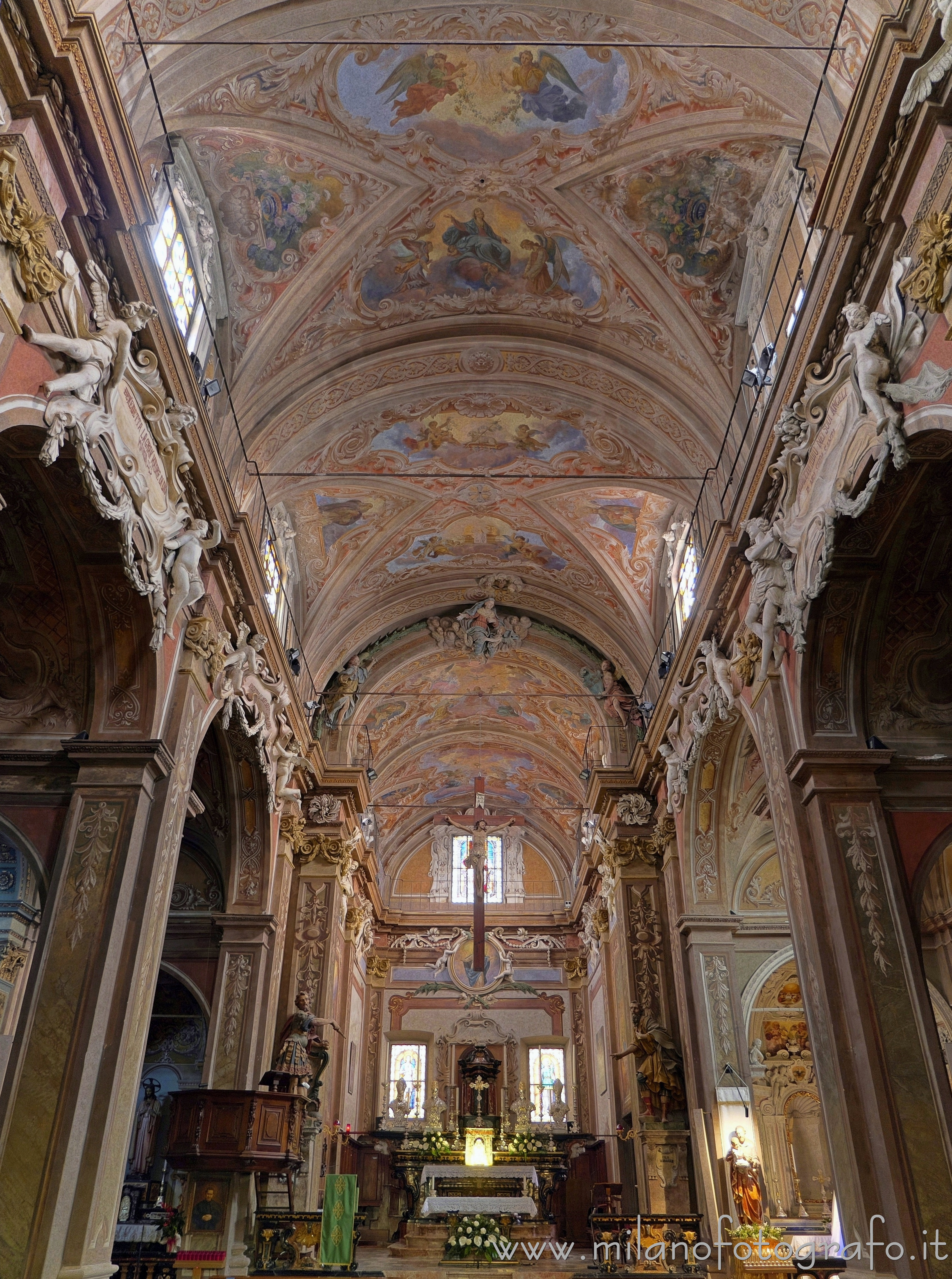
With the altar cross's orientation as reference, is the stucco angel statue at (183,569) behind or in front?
in front

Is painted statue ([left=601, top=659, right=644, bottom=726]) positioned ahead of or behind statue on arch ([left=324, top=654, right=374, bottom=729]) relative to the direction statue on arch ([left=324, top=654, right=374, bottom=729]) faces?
ahead

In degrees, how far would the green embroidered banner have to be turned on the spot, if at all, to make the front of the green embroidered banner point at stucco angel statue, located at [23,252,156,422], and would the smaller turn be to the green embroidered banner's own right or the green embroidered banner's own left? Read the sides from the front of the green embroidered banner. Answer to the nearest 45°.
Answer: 0° — it already faces it

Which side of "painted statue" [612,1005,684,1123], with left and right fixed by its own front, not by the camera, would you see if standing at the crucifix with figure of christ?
right

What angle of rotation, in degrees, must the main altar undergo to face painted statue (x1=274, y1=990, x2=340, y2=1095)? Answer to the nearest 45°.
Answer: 0° — it already faces it

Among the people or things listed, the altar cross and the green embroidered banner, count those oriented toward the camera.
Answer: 2

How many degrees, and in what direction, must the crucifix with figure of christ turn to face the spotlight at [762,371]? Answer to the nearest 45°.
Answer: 0° — it already faces it

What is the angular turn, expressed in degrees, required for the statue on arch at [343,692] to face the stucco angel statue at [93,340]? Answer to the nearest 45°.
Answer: approximately 45° to its right

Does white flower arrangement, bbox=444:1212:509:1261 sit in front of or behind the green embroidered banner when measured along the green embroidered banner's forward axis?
behind

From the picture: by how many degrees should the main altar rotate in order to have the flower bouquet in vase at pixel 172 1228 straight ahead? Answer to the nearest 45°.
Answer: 0° — it already faces it
